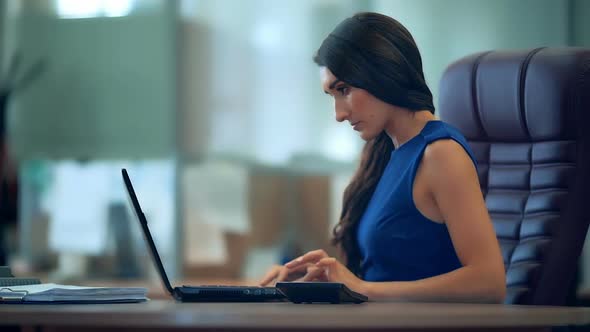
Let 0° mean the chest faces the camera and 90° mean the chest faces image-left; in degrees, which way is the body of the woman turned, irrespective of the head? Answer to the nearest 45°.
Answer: approximately 90°

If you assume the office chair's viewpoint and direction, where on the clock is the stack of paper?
The stack of paper is roughly at 12 o'clock from the office chair.

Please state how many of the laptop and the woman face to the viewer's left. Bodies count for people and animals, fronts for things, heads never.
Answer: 1

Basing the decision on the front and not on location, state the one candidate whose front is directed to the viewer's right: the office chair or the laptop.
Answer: the laptop

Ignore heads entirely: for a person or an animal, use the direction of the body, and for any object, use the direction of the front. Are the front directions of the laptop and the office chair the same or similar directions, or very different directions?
very different directions

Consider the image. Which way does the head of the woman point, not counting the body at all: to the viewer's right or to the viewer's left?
to the viewer's left

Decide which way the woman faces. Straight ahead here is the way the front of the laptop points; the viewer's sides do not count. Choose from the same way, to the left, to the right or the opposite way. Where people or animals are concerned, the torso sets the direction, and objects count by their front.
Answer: the opposite way

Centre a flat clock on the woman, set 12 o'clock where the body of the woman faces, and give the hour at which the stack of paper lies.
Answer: The stack of paper is roughly at 11 o'clock from the woman.

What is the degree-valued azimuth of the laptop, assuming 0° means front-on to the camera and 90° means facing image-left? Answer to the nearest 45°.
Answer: approximately 270°
